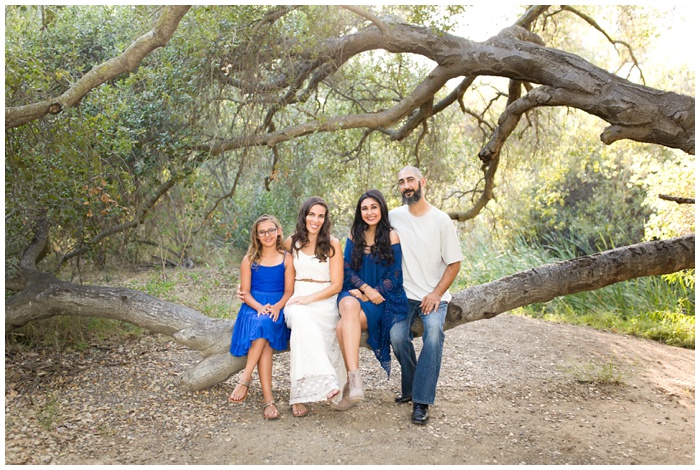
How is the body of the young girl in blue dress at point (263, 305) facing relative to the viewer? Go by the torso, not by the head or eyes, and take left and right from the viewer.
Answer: facing the viewer

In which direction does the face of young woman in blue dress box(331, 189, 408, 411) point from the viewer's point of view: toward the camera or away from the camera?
toward the camera

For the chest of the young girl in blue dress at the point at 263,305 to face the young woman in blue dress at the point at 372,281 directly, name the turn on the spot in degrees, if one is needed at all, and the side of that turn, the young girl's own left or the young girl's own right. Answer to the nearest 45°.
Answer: approximately 90° to the young girl's own left
